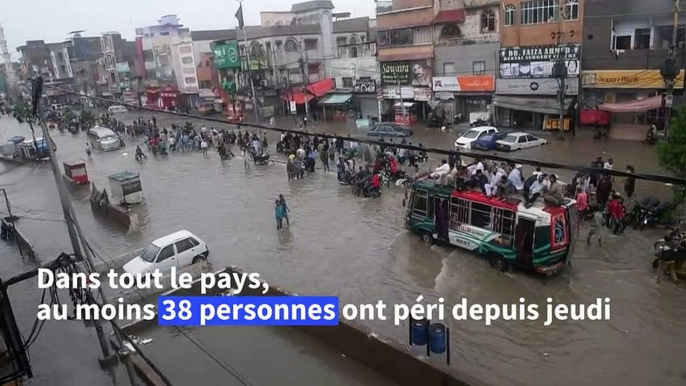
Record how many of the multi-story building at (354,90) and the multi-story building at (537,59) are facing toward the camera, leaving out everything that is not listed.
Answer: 2

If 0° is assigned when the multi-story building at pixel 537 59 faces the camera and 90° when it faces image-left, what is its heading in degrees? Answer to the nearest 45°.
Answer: approximately 0°

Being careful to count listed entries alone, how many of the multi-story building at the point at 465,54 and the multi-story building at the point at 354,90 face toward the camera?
2

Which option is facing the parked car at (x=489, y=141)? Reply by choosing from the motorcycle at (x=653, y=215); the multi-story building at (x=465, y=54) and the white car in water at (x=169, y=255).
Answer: the multi-story building

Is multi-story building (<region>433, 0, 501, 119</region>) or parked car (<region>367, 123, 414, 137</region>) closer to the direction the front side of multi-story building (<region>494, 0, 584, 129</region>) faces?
the parked car

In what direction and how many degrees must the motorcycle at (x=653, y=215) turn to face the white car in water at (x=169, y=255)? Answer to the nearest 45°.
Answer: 0° — it already faces it

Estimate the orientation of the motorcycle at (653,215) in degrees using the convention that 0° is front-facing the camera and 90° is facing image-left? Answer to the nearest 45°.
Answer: approximately 45°

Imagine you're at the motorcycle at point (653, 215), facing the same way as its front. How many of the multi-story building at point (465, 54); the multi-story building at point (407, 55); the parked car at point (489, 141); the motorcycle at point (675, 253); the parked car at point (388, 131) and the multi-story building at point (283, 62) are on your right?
5
